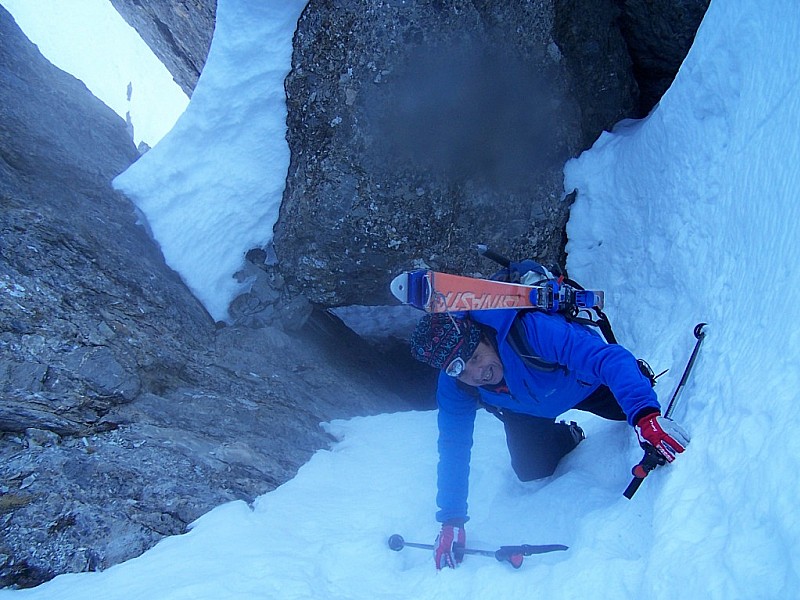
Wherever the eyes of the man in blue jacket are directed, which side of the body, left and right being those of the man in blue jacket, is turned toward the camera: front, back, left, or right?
front
